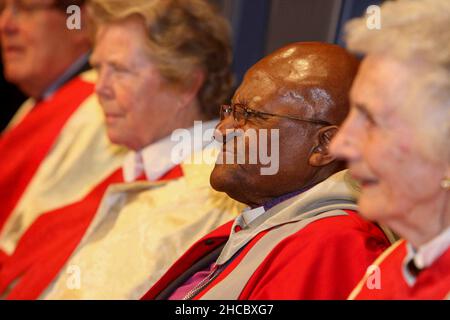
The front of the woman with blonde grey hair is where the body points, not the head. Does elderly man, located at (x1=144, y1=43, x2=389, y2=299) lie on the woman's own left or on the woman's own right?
on the woman's own left

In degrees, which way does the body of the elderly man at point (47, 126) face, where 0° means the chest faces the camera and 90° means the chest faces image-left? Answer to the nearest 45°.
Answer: approximately 45°

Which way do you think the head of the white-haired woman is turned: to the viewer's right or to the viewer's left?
to the viewer's left

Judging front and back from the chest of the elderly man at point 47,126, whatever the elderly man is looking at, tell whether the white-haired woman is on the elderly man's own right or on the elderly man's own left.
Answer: on the elderly man's own left

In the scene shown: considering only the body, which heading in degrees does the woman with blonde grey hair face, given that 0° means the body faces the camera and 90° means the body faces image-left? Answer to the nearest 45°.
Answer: approximately 45°

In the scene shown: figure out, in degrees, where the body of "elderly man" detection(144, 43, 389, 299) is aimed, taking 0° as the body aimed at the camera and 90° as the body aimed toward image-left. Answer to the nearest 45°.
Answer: approximately 45°

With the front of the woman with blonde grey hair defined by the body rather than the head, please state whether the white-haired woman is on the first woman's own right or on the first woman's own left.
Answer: on the first woman's own left
